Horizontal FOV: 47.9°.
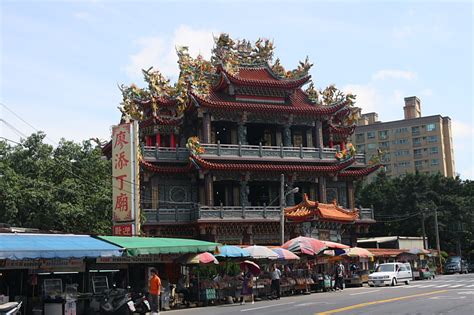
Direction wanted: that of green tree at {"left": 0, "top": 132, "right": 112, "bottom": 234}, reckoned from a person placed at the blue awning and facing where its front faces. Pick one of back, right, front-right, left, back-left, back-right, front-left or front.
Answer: back-left

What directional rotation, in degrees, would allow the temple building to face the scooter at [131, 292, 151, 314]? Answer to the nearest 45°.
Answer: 0° — it already faces it

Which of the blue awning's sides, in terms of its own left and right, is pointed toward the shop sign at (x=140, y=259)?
left

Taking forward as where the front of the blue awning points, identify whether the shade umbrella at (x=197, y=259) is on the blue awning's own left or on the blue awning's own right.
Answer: on the blue awning's own left

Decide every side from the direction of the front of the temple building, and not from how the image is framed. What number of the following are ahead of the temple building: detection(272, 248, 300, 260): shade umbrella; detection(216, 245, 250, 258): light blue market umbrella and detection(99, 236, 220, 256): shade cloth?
3
